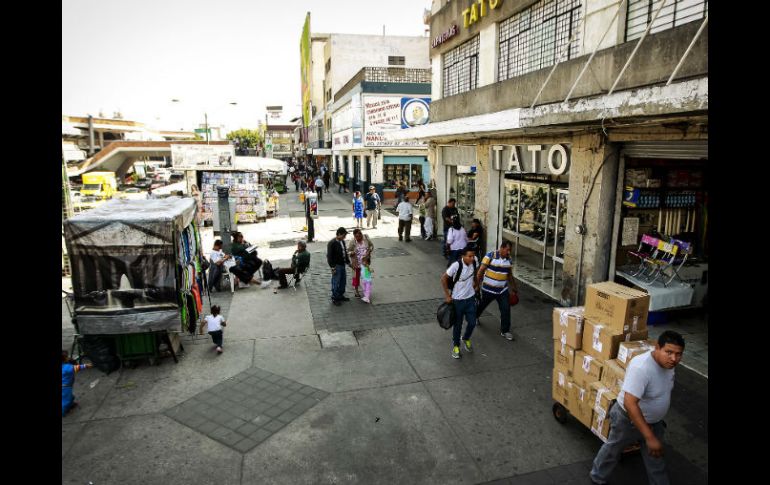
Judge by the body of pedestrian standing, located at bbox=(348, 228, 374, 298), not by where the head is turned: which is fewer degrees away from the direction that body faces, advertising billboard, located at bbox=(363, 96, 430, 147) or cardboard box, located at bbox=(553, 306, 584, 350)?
the cardboard box

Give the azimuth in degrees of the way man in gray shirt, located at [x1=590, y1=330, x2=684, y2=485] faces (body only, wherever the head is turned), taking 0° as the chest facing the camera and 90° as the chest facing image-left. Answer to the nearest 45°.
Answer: approximately 315°

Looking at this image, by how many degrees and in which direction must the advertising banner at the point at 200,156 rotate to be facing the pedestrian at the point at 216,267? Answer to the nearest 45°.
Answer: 0° — it already faces them

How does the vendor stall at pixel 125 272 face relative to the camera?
to the viewer's right

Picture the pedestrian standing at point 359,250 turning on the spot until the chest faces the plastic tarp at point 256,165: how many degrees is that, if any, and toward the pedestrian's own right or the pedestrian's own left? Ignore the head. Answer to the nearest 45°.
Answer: approximately 180°

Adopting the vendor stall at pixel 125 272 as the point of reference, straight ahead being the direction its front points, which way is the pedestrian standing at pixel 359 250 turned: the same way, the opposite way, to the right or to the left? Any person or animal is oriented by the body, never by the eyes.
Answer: to the right

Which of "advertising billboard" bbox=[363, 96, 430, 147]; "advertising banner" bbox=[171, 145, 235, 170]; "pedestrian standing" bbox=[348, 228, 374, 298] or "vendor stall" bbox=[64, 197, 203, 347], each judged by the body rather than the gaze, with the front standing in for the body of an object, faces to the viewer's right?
the vendor stall

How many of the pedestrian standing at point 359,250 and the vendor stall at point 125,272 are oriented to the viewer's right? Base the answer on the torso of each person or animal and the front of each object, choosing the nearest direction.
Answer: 1

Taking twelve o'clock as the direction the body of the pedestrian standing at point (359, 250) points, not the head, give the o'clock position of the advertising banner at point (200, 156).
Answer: The advertising banner is roughly at 5 o'clock from the pedestrian standing.

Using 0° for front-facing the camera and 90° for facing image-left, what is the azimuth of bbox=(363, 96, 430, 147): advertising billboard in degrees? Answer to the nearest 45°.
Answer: approximately 0°

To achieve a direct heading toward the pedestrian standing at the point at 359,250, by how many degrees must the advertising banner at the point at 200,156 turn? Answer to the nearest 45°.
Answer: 0° — it already faces them
